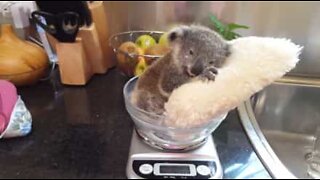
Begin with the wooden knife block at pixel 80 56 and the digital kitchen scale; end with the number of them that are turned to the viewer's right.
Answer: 0

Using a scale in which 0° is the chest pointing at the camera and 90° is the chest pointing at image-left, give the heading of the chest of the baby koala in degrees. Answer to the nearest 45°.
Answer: approximately 315°

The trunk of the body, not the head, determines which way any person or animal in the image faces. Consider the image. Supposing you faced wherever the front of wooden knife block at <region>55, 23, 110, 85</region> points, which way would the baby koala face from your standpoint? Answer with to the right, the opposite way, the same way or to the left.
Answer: to the left

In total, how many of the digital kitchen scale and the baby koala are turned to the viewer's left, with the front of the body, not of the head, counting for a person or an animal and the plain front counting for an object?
0
